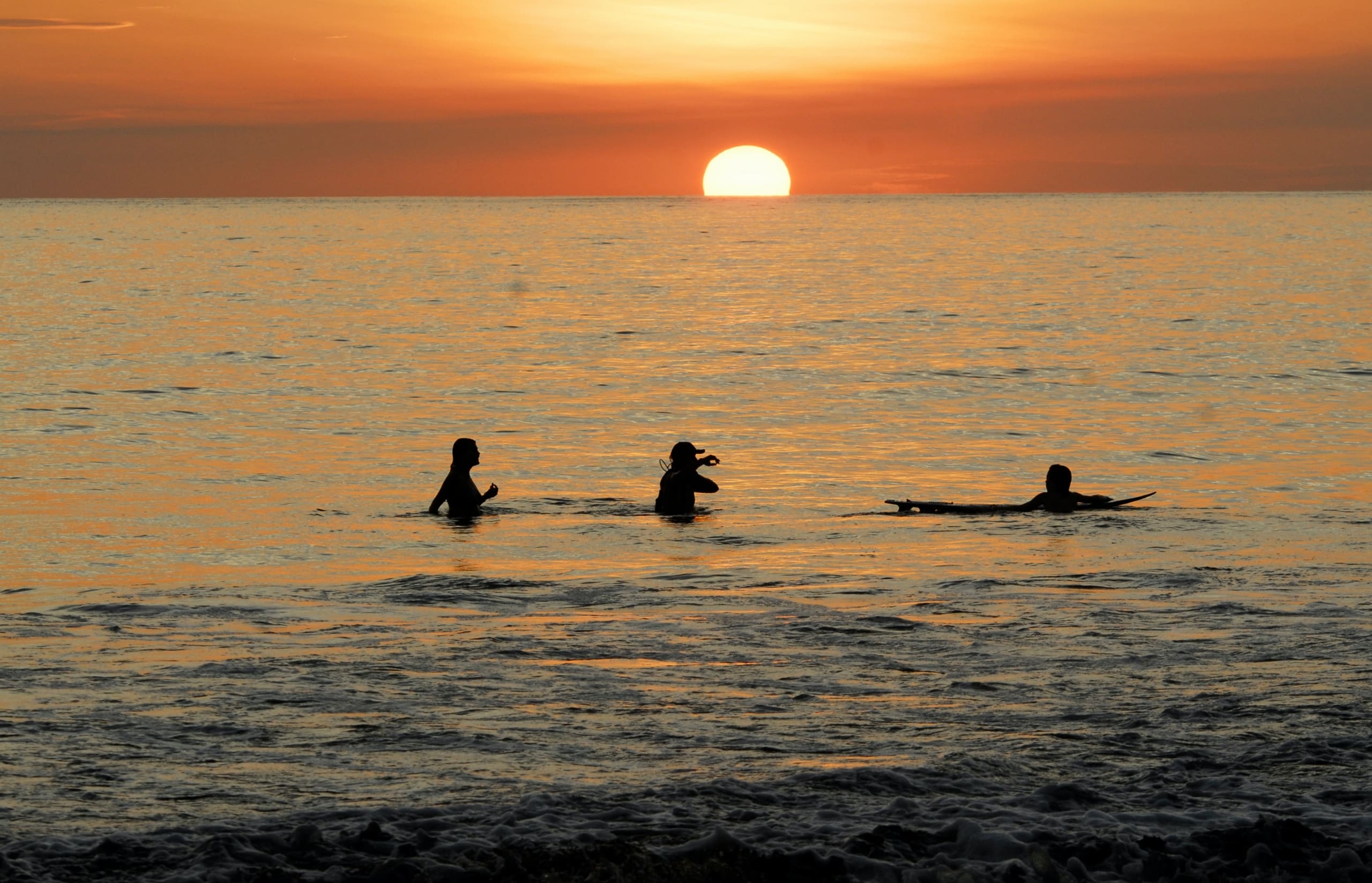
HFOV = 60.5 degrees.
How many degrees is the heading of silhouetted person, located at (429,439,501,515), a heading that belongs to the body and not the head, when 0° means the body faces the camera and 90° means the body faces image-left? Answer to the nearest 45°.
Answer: approximately 270°

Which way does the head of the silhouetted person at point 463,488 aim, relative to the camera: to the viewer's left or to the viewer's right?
to the viewer's right

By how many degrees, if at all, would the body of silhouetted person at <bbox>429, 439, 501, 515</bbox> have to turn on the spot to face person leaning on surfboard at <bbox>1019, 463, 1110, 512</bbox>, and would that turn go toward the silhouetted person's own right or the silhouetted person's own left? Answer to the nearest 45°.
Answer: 0° — they already face them

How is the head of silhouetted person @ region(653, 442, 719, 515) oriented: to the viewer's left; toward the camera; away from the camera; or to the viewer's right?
to the viewer's right

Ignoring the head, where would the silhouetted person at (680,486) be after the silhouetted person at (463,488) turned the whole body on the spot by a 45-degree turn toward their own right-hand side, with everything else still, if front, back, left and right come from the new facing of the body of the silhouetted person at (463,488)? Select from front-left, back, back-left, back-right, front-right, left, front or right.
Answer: front-left
